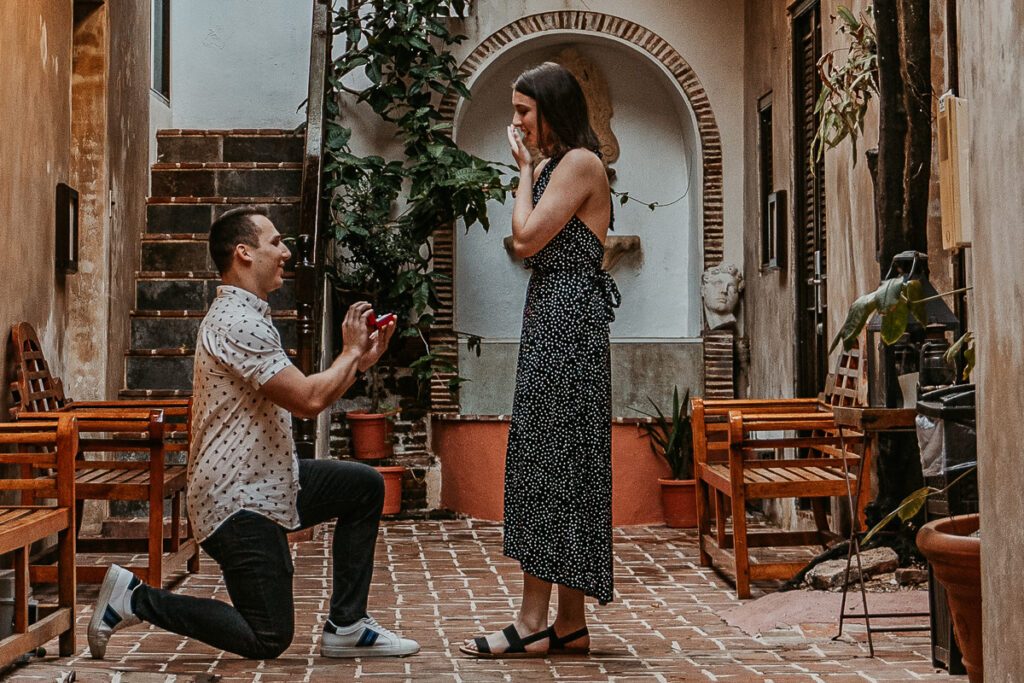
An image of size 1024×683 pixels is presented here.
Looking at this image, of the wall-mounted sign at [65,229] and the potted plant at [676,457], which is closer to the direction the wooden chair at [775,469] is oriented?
the wall-mounted sign

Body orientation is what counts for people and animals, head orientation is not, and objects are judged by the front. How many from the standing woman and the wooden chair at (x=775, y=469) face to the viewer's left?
2

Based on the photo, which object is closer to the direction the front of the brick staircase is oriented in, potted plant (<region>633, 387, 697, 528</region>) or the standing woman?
the standing woman

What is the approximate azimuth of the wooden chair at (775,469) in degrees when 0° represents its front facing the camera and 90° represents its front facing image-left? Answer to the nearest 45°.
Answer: approximately 90°

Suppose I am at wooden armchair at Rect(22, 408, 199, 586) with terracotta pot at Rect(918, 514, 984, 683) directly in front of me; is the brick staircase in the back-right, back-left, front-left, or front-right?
back-left

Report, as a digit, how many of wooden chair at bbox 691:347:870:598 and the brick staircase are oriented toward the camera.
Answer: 1

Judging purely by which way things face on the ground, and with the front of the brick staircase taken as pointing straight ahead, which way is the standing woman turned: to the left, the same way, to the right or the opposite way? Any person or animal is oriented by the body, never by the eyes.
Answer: to the right

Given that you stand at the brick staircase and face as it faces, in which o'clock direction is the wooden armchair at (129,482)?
The wooden armchair is roughly at 12 o'clock from the brick staircase.

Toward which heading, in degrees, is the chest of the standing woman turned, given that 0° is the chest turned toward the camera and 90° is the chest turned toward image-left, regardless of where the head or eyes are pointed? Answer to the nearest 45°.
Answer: approximately 90°

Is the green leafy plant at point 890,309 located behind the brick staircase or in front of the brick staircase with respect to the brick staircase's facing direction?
in front
